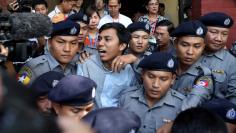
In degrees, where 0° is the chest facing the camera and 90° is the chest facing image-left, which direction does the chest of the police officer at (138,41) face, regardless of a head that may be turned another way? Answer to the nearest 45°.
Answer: approximately 0°

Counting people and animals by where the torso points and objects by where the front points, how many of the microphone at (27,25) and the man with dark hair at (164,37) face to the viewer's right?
1

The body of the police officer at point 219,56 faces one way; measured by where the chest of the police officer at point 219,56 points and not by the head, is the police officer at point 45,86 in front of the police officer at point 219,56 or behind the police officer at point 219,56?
in front

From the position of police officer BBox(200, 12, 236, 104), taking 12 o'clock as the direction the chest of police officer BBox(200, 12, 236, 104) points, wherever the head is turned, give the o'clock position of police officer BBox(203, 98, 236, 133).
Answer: police officer BBox(203, 98, 236, 133) is roughly at 12 o'clock from police officer BBox(200, 12, 236, 104).

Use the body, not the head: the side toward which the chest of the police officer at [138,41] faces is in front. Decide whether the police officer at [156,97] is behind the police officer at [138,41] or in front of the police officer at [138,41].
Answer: in front

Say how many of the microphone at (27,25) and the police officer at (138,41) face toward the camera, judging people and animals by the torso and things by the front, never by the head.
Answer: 1

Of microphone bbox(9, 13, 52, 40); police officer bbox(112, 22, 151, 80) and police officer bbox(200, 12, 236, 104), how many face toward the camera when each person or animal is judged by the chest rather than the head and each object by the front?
2

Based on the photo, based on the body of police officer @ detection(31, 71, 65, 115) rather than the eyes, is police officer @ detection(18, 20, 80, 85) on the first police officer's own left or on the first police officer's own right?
on the first police officer's own left

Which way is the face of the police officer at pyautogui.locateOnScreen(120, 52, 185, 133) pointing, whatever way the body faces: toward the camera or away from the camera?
toward the camera

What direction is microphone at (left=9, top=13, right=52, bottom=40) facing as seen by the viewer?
to the viewer's right
